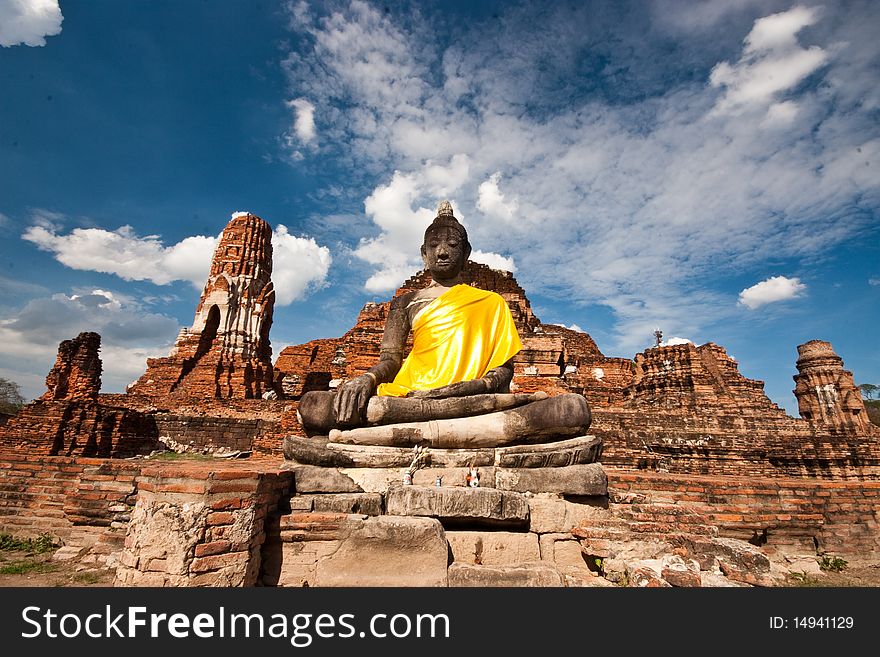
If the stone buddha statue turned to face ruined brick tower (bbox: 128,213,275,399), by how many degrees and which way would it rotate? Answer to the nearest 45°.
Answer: approximately 135° to its right

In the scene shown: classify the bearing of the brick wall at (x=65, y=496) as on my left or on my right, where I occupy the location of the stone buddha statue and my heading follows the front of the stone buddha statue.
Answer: on my right

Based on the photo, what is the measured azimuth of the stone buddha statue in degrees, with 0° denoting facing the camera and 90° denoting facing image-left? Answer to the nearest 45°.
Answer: approximately 0°

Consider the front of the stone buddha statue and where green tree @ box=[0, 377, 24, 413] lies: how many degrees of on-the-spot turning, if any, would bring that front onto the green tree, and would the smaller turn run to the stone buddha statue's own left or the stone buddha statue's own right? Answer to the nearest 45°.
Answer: approximately 135° to the stone buddha statue's own right

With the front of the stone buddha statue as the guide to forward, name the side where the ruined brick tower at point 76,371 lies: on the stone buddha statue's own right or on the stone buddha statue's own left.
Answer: on the stone buddha statue's own right

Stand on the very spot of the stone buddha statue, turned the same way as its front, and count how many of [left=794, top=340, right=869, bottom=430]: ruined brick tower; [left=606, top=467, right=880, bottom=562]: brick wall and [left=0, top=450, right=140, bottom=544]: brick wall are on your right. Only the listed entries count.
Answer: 1

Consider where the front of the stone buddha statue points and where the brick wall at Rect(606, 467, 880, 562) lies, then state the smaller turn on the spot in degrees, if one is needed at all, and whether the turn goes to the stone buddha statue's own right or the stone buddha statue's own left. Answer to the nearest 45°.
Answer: approximately 90° to the stone buddha statue's own left
